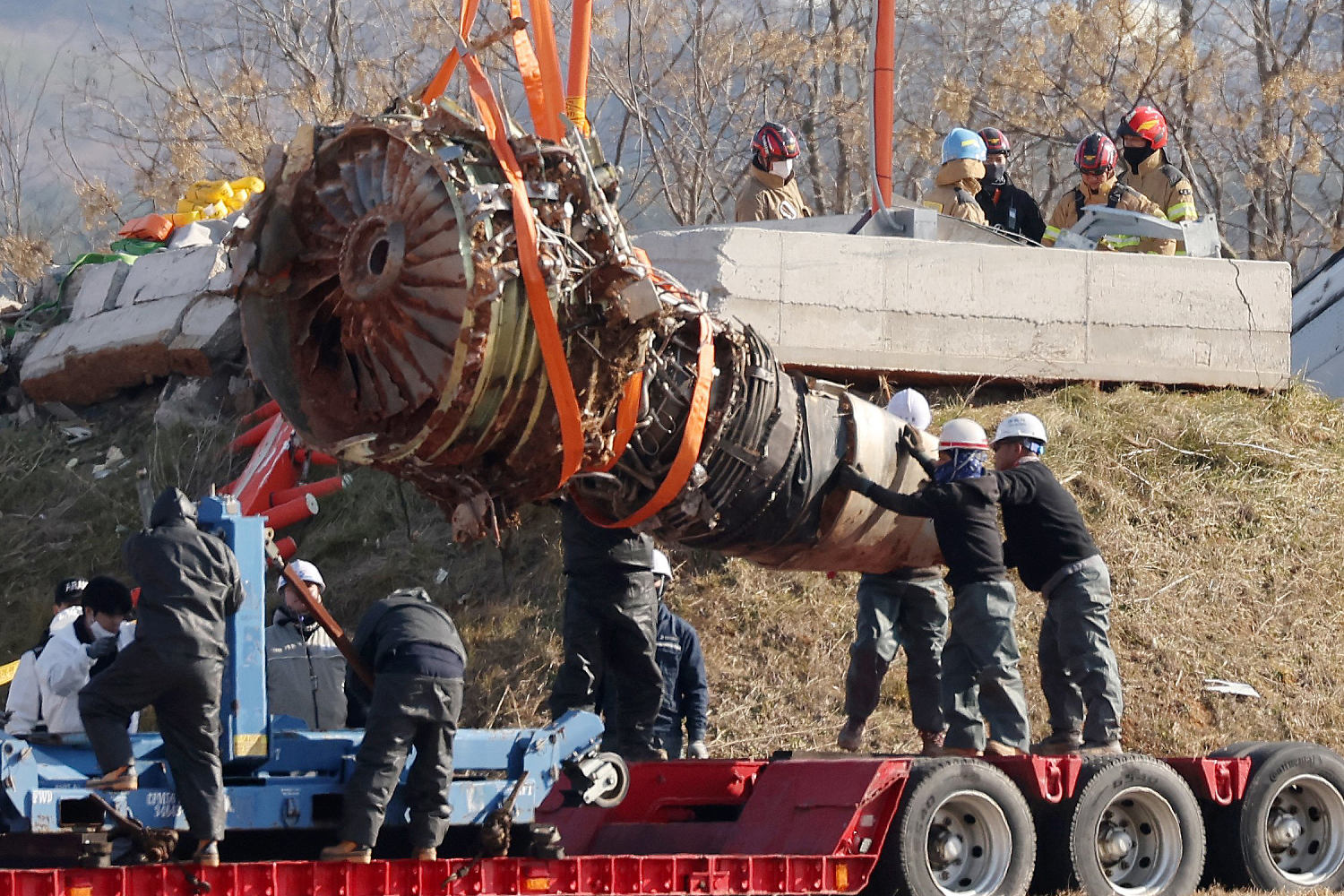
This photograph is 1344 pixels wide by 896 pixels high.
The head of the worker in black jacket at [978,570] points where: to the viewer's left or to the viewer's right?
to the viewer's left

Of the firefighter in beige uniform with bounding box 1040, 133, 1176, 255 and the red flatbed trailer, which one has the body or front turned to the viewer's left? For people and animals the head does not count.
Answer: the red flatbed trailer

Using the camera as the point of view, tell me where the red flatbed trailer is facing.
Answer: facing to the left of the viewer

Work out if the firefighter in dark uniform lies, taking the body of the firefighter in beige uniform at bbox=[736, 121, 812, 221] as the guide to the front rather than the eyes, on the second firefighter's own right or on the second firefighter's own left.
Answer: on the second firefighter's own left

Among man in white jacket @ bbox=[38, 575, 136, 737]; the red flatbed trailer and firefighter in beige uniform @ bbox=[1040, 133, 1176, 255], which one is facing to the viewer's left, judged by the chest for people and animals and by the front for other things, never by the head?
the red flatbed trailer

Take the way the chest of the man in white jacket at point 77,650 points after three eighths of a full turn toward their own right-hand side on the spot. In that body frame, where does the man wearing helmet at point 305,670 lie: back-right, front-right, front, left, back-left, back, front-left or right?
back-right

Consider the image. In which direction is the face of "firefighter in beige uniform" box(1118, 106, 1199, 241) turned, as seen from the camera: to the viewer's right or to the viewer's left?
to the viewer's left

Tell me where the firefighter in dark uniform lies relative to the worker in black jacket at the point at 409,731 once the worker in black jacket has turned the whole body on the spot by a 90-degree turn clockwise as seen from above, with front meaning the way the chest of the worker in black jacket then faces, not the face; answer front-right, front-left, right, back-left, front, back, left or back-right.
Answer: left

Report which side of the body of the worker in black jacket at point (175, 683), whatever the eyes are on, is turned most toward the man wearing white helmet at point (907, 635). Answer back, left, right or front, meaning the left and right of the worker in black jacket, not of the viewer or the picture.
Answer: right

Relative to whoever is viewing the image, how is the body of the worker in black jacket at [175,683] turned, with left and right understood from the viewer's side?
facing away from the viewer and to the left of the viewer

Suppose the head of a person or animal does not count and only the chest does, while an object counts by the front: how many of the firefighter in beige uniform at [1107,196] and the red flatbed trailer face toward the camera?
1

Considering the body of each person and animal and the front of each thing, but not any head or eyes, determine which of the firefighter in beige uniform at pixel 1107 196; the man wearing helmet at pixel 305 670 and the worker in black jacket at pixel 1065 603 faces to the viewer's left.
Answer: the worker in black jacket

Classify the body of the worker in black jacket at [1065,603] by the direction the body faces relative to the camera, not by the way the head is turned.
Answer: to the viewer's left
